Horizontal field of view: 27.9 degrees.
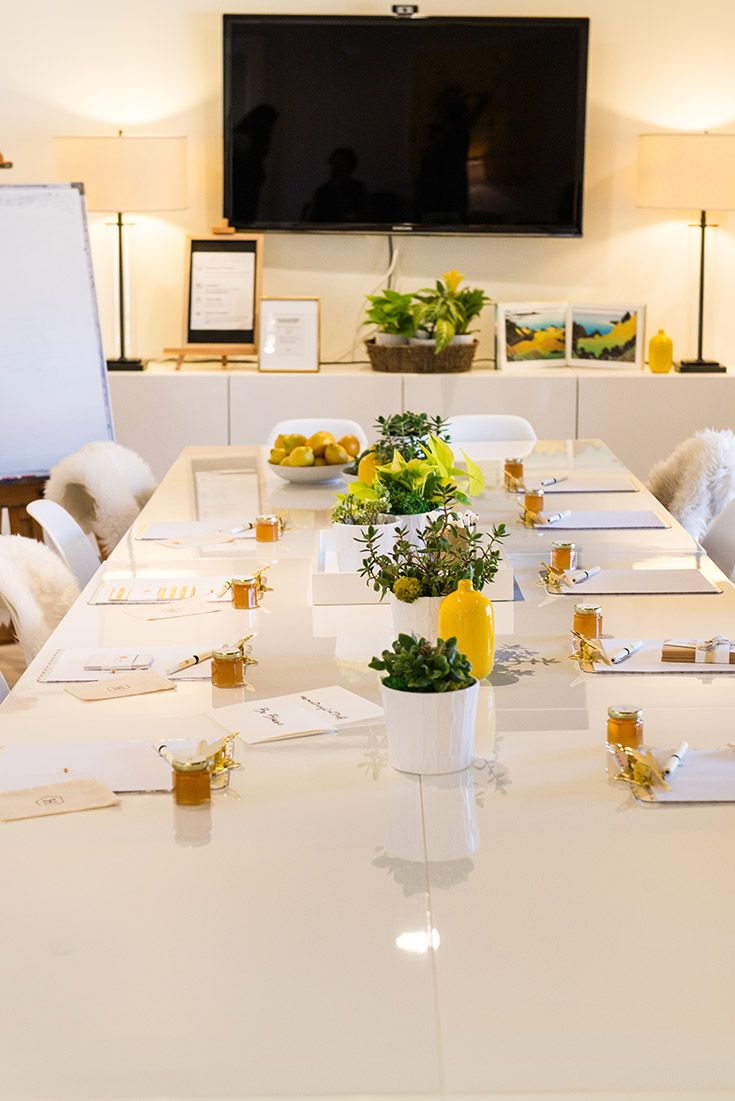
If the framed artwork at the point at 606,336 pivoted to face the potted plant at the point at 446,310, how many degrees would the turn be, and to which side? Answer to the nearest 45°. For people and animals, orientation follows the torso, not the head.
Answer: approximately 45° to its right

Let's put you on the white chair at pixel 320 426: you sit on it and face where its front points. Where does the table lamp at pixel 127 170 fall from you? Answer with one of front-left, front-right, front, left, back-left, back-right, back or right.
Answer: back-right

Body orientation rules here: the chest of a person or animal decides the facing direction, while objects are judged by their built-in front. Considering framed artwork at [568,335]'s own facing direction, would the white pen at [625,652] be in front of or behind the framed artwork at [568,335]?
in front

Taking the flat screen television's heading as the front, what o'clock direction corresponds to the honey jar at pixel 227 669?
The honey jar is roughly at 12 o'clock from the flat screen television.

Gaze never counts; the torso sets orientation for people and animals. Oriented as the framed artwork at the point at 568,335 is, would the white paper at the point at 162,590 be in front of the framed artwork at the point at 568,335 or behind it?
in front
